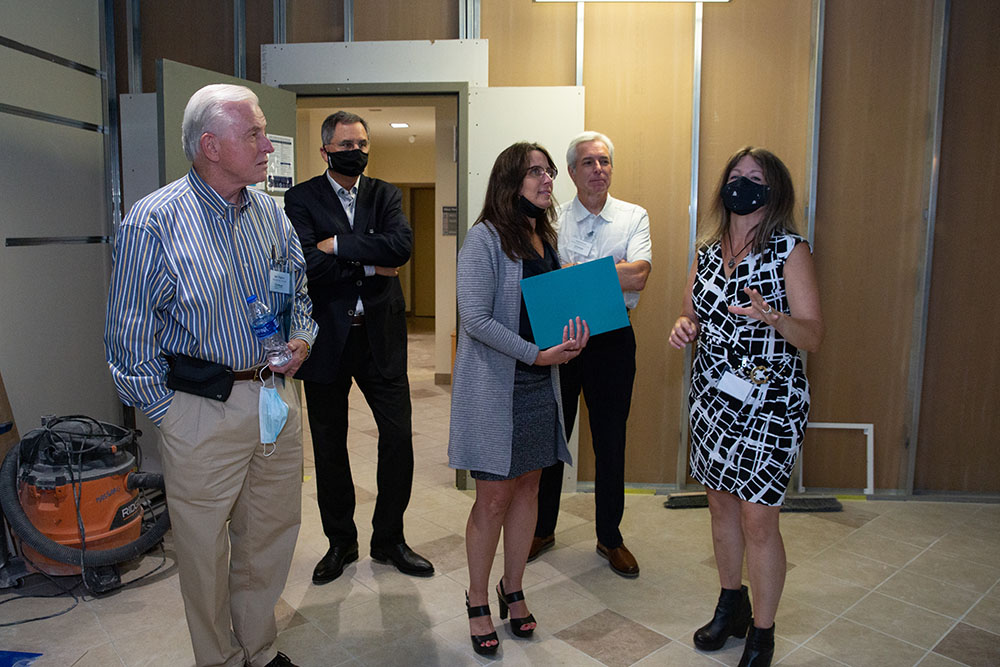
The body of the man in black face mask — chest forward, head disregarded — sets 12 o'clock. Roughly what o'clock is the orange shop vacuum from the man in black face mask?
The orange shop vacuum is roughly at 3 o'clock from the man in black face mask.

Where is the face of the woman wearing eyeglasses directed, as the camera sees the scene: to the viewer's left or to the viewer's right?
to the viewer's right

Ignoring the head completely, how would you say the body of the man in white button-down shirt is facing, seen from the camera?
toward the camera

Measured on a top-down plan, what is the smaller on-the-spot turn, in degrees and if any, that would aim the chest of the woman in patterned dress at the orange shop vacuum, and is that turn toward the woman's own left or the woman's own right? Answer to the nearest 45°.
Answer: approximately 45° to the woman's own right

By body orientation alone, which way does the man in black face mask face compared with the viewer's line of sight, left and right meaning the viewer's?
facing the viewer

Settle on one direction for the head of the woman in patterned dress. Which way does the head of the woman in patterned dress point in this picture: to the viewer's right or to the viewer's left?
to the viewer's left

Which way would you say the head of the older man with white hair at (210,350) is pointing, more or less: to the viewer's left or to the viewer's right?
to the viewer's right

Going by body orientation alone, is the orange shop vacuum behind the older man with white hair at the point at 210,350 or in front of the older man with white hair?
behind

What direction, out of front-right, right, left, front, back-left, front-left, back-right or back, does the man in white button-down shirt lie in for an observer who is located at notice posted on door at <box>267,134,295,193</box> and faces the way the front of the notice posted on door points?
front

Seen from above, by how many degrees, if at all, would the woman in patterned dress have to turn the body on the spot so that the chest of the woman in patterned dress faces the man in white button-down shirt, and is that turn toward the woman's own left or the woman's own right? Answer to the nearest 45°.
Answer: approximately 90° to the woman's own right

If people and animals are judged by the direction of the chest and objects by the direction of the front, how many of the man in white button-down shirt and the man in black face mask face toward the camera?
2

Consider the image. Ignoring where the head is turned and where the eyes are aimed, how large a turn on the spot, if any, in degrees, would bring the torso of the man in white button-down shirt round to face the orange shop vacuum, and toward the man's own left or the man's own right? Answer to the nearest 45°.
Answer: approximately 90° to the man's own right
